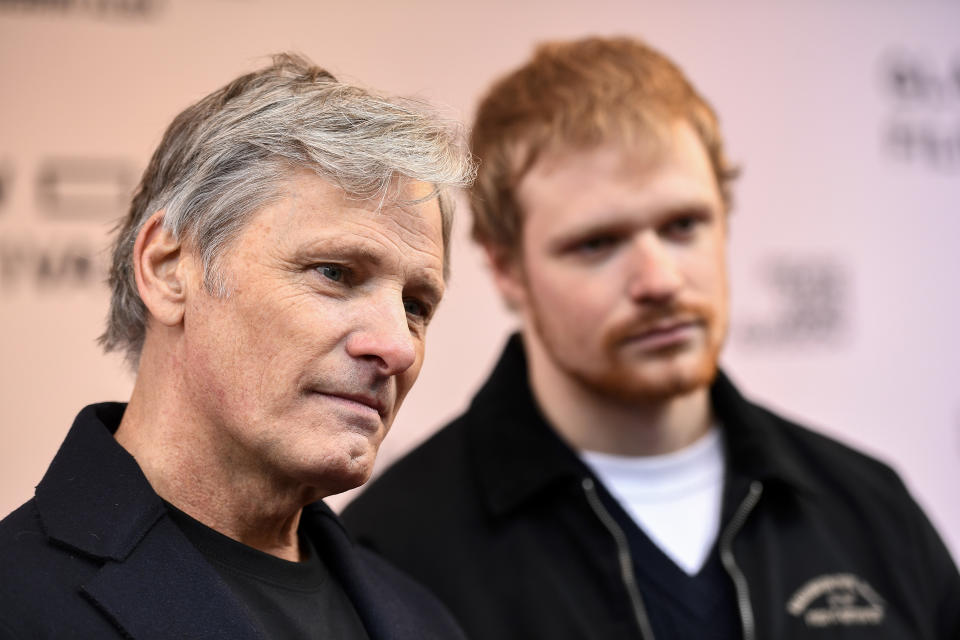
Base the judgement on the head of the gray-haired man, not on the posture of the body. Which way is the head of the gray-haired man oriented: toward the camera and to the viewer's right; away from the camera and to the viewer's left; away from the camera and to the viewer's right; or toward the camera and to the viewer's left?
toward the camera and to the viewer's right
